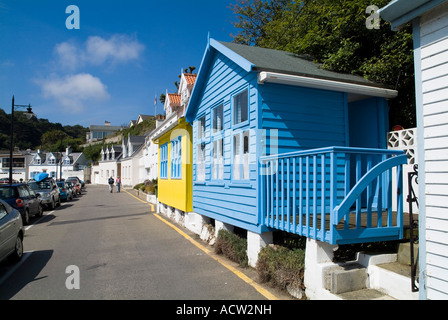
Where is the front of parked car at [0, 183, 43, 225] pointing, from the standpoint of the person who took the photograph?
facing away from the viewer and to the right of the viewer

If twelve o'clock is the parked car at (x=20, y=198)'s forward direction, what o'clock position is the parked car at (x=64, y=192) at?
the parked car at (x=64, y=192) is roughly at 11 o'clock from the parked car at (x=20, y=198).

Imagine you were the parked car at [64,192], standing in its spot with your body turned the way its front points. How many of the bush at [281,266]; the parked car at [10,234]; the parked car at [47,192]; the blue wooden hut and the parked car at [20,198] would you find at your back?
5

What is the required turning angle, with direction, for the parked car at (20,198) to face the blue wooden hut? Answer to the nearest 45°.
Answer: approximately 135° to its right

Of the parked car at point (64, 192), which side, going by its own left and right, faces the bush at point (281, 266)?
back

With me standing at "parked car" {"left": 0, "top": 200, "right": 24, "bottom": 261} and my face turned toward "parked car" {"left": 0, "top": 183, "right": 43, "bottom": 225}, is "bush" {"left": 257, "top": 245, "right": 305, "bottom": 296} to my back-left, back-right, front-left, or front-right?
back-right

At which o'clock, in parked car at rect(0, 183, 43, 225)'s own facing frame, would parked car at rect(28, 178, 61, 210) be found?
parked car at rect(28, 178, 61, 210) is roughly at 11 o'clock from parked car at rect(0, 183, 43, 225).

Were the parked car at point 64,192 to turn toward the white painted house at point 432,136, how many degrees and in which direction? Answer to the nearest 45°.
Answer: approximately 180°

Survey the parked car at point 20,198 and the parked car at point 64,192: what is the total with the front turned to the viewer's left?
0

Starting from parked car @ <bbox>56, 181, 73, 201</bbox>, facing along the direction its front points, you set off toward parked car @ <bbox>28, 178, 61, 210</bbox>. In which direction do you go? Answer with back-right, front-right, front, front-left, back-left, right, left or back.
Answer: back

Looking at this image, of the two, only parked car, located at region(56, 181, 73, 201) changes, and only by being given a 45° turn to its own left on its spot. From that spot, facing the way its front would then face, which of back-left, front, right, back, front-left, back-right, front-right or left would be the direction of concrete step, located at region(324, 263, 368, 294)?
back-left
